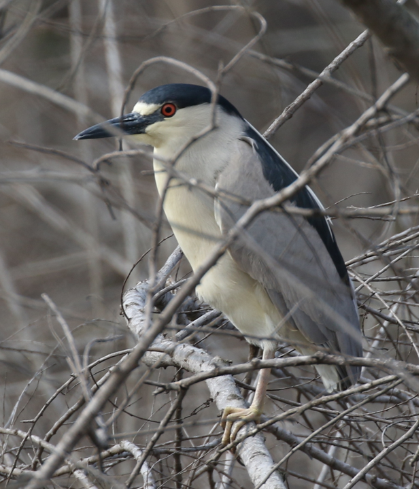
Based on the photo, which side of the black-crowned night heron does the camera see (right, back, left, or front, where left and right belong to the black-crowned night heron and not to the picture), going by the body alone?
left
